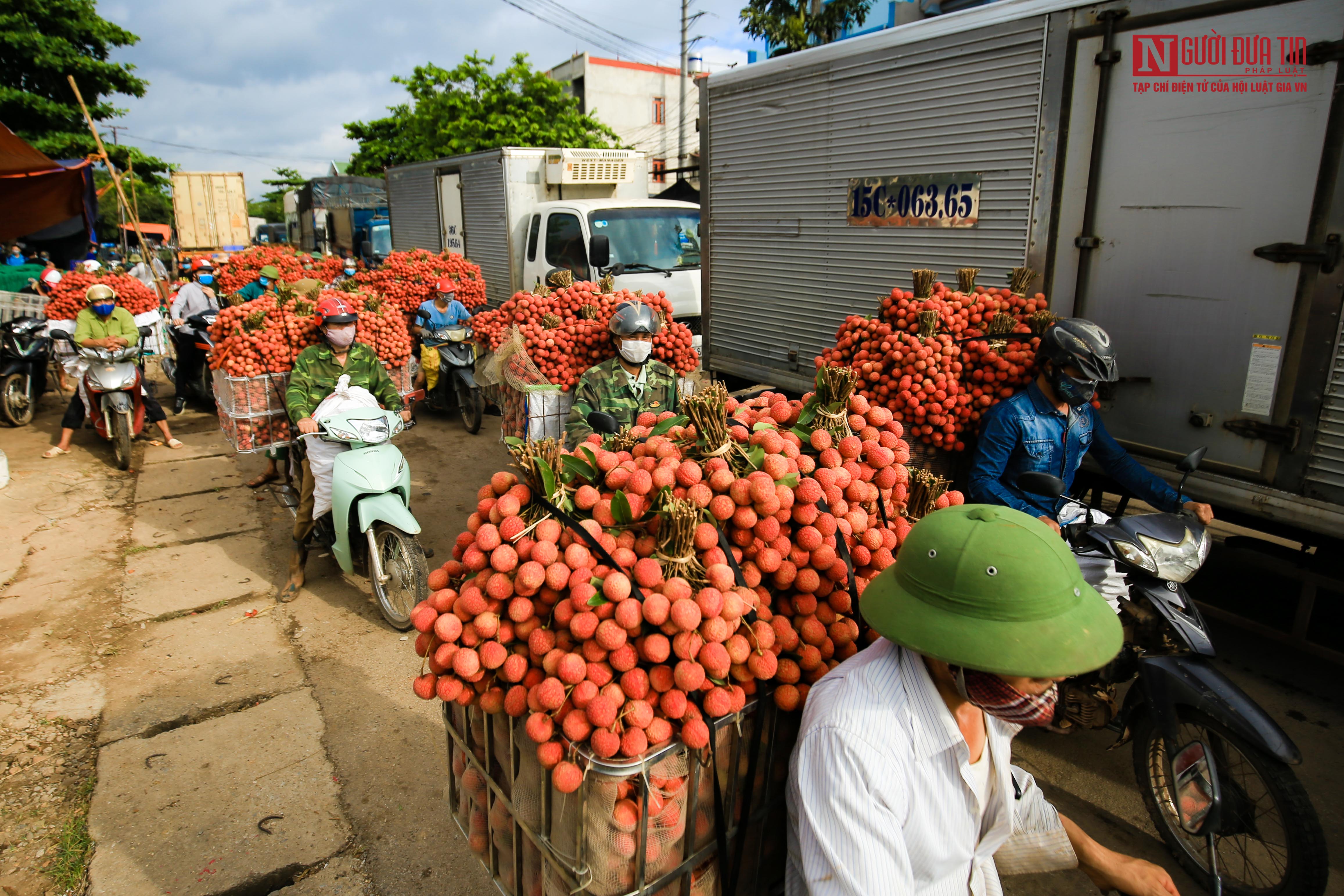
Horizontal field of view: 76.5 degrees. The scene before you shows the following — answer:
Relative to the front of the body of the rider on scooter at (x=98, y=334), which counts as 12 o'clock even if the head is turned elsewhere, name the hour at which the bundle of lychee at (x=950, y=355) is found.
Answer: The bundle of lychee is roughly at 11 o'clock from the rider on scooter.

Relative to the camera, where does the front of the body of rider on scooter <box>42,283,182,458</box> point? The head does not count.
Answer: toward the camera

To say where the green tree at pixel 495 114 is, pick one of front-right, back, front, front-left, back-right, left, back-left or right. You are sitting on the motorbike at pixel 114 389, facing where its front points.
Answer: back-left

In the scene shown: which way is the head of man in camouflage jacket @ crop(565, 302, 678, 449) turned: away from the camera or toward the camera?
toward the camera

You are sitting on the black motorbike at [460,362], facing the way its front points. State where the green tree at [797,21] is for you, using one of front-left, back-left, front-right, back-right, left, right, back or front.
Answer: left

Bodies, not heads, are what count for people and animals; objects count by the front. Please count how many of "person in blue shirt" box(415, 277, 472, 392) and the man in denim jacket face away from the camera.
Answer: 0
